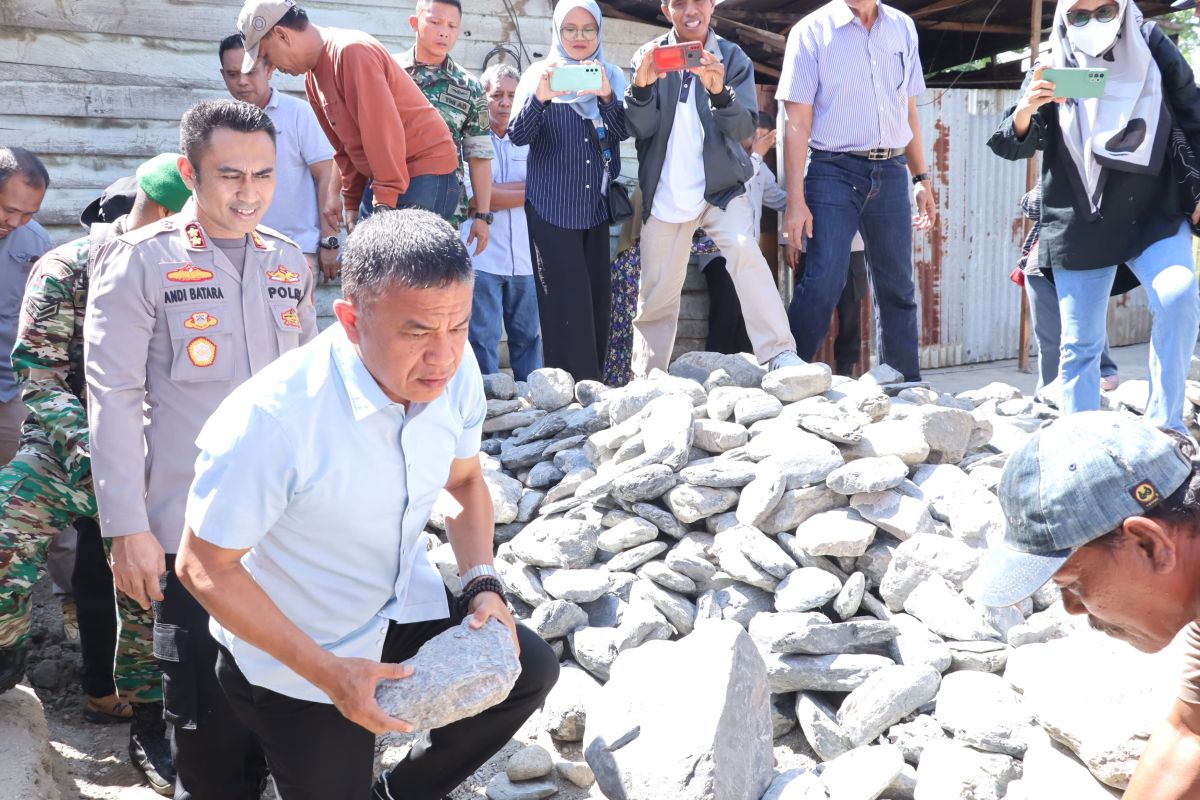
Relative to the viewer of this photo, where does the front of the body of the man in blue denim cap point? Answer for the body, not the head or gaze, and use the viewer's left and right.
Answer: facing to the left of the viewer

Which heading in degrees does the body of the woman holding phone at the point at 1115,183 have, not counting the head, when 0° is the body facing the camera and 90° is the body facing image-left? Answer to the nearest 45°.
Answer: approximately 0°

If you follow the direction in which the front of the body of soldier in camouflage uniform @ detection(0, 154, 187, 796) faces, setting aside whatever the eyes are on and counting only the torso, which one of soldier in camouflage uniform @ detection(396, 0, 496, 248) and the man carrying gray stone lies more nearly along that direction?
the man carrying gray stone

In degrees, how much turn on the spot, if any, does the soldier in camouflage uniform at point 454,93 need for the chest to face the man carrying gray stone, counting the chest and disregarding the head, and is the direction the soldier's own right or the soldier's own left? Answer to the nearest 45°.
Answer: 0° — they already face them

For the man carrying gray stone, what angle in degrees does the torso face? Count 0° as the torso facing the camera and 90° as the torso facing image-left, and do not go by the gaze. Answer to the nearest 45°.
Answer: approximately 315°

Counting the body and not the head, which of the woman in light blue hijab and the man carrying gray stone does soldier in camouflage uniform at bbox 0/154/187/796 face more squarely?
the man carrying gray stone

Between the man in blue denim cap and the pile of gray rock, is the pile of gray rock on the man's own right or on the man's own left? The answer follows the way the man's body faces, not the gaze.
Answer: on the man's own right

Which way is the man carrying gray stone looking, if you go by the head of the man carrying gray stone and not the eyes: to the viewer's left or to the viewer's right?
to the viewer's right
